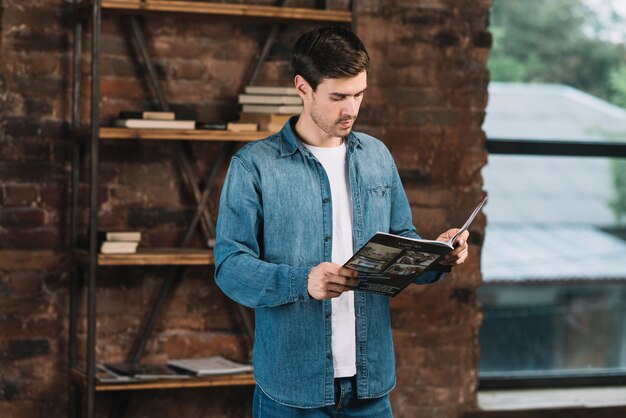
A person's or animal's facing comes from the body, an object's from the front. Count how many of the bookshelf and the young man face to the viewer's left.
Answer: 0

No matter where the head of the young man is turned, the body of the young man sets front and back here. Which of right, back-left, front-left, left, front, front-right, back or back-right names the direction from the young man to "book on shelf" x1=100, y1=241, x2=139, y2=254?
back

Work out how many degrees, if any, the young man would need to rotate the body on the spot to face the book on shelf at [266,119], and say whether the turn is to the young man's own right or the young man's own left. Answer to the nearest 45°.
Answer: approximately 135° to the young man's own left

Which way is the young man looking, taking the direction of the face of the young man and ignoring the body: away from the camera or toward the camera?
toward the camera

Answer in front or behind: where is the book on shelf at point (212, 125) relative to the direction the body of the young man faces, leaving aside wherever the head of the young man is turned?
behind

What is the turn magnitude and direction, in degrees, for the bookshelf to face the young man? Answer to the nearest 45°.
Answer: approximately 45° to its left

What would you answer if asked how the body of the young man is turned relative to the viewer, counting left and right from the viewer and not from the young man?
facing the viewer and to the right of the viewer

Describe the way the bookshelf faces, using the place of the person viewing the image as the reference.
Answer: facing the viewer

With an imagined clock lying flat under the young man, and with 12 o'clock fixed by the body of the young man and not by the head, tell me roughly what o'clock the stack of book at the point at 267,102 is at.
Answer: The stack of book is roughly at 7 o'clock from the young man.

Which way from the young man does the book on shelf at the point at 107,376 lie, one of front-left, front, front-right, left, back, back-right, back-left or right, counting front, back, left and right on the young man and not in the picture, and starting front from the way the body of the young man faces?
back
